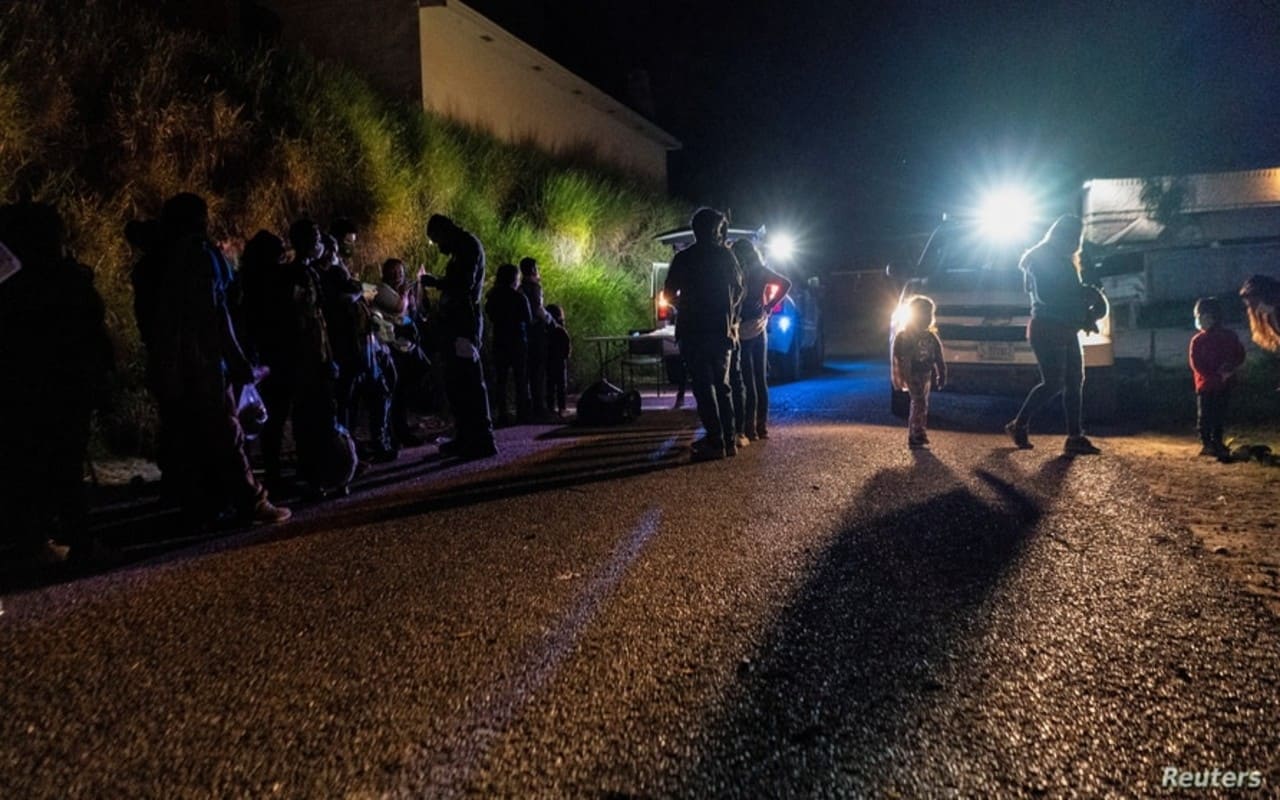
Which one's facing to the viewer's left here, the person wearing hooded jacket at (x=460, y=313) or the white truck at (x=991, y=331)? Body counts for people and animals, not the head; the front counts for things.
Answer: the person wearing hooded jacket

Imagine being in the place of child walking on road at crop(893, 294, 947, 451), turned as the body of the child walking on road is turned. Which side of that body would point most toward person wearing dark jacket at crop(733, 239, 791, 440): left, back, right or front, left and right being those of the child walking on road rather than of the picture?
right

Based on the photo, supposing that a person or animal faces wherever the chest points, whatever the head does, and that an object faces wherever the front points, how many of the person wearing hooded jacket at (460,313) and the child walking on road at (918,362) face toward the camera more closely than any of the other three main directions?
1

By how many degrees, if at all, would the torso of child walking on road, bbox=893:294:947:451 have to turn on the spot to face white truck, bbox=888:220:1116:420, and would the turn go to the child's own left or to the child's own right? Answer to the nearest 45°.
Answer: approximately 180°

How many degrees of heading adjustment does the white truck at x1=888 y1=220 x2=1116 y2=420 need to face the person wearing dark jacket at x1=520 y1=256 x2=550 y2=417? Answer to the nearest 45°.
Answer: approximately 90° to its right

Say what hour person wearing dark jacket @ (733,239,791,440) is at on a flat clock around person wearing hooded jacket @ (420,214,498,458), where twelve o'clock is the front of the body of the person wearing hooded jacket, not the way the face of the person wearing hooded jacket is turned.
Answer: The person wearing dark jacket is roughly at 6 o'clock from the person wearing hooded jacket.

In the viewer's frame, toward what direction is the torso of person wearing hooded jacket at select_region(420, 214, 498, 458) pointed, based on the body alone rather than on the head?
to the viewer's left

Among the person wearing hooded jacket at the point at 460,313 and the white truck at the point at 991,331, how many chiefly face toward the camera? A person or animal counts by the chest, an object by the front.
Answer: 1

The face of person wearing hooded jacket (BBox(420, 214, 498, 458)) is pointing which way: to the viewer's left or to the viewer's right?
to the viewer's left

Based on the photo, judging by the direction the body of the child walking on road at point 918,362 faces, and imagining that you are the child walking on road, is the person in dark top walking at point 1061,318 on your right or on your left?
on your left

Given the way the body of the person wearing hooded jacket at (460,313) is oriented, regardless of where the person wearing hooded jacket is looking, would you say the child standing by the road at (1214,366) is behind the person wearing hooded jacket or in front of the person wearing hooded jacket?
behind

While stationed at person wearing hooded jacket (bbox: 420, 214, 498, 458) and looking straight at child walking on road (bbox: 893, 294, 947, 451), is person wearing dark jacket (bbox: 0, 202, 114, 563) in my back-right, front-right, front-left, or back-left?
back-right
